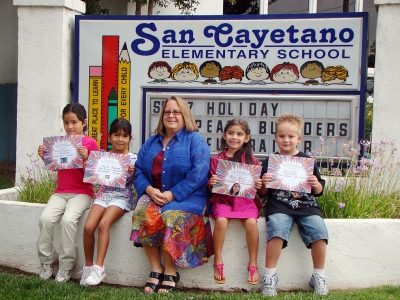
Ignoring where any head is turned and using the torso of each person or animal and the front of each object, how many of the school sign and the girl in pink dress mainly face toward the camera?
2

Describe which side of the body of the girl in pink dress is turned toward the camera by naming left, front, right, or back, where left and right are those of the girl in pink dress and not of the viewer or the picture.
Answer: front

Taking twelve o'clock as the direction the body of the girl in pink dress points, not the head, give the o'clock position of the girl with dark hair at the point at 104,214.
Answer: The girl with dark hair is roughly at 3 o'clock from the girl in pink dress.

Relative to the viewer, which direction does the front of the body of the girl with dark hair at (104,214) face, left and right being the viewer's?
facing the viewer and to the left of the viewer

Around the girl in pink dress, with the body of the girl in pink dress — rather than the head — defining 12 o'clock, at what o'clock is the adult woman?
The adult woman is roughly at 3 o'clock from the girl in pink dress.
